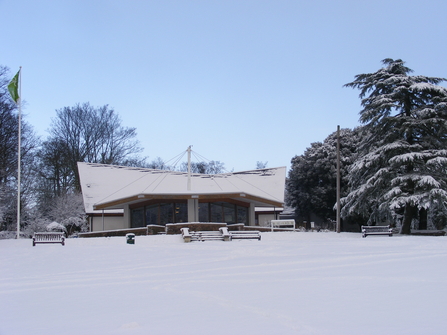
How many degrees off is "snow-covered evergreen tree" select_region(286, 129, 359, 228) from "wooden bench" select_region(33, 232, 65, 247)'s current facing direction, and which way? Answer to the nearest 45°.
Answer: approximately 135° to its left

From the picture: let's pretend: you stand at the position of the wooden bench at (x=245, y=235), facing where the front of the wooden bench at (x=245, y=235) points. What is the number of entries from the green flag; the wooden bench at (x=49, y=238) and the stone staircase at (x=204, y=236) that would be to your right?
3

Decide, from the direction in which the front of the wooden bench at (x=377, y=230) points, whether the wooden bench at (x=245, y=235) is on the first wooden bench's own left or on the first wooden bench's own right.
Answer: on the first wooden bench's own right

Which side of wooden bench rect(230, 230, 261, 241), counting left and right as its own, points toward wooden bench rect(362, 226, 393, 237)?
left

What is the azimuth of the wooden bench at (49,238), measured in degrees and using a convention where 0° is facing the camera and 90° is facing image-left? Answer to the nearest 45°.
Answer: approximately 0°

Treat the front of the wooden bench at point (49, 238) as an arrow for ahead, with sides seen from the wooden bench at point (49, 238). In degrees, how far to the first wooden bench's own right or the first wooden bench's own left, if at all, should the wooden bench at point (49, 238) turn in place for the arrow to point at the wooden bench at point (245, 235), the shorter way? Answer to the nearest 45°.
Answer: approximately 90° to the first wooden bench's own left

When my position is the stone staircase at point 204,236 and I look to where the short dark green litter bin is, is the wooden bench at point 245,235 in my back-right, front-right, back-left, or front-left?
back-left

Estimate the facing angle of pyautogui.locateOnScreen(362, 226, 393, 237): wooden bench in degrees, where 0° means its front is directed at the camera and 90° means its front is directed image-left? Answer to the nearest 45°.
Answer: approximately 0°

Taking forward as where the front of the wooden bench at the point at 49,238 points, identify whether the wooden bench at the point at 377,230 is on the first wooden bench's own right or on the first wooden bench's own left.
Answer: on the first wooden bench's own left

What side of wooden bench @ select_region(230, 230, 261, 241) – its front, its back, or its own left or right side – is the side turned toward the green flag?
right

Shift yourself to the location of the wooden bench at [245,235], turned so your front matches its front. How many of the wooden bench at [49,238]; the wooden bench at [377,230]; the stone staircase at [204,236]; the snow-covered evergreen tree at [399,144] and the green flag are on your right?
3

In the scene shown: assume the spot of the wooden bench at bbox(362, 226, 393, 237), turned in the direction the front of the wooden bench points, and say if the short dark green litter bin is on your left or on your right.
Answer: on your right

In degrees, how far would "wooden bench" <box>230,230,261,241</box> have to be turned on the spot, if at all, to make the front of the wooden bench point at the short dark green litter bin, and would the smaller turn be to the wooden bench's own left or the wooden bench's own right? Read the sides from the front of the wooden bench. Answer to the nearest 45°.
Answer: approximately 90° to the wooden bench's own right
